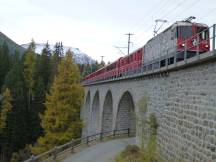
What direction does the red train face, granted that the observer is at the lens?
facing the viewer and to the right of the viewer
